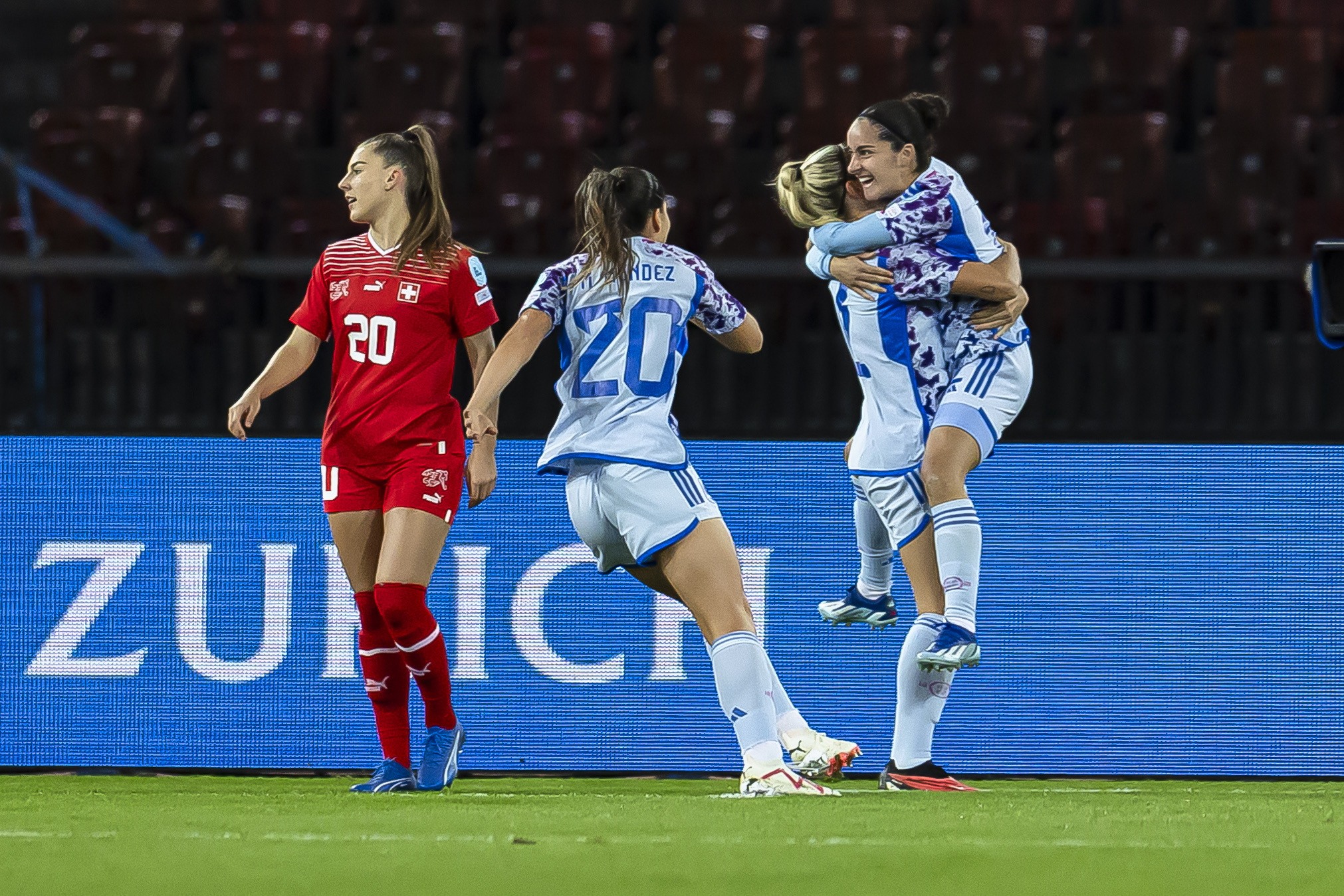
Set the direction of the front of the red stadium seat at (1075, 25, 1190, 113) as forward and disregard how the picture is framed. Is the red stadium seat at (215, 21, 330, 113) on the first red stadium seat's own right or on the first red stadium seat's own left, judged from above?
on the first red stadium seat's own right

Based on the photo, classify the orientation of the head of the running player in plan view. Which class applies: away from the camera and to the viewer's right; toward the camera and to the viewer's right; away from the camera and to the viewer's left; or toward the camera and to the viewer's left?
away from the camera and to the viewer's right

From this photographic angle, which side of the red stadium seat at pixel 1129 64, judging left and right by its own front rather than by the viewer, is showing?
front

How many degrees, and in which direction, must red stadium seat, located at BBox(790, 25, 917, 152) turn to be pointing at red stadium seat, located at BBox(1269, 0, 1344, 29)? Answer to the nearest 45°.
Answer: approximately 90° to its left

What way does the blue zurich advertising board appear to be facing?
toward the camera

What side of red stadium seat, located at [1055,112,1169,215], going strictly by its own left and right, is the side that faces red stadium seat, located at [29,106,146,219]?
right

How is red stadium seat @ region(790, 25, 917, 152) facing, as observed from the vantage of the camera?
facing the viewer

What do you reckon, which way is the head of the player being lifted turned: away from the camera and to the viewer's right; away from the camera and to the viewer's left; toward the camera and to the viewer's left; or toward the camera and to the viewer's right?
toward the camera and to the viewer's left
